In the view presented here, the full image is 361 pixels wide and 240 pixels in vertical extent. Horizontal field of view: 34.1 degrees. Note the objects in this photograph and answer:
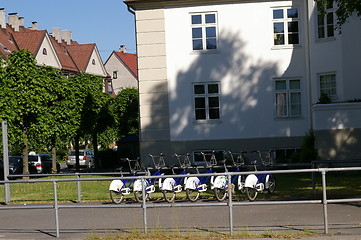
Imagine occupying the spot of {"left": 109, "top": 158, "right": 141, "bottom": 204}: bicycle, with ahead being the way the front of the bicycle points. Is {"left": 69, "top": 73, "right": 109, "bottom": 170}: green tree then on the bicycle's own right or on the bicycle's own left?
on the bicycle's own left

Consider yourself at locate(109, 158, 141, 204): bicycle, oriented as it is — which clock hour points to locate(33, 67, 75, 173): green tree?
The green tree is roughly at 10 o'clock from the bicycle.

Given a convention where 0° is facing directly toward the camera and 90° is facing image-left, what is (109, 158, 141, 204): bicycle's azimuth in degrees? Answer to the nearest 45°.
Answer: approximately 225°

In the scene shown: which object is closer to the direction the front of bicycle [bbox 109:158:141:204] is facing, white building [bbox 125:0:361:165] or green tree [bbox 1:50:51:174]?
the white building

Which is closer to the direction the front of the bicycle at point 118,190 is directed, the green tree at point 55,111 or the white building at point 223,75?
the white building

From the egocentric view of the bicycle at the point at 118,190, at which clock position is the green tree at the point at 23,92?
The green tree is roughly at 10 o'clock from the bicycle.

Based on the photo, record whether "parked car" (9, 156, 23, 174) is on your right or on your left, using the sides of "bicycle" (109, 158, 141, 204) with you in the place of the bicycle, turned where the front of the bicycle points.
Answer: on your left

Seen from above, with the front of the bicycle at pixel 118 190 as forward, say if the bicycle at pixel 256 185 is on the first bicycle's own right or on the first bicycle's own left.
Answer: on the first bicycle's own right

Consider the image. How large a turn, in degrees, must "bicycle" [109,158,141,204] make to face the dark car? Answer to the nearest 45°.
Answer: approximately 45° to its left
